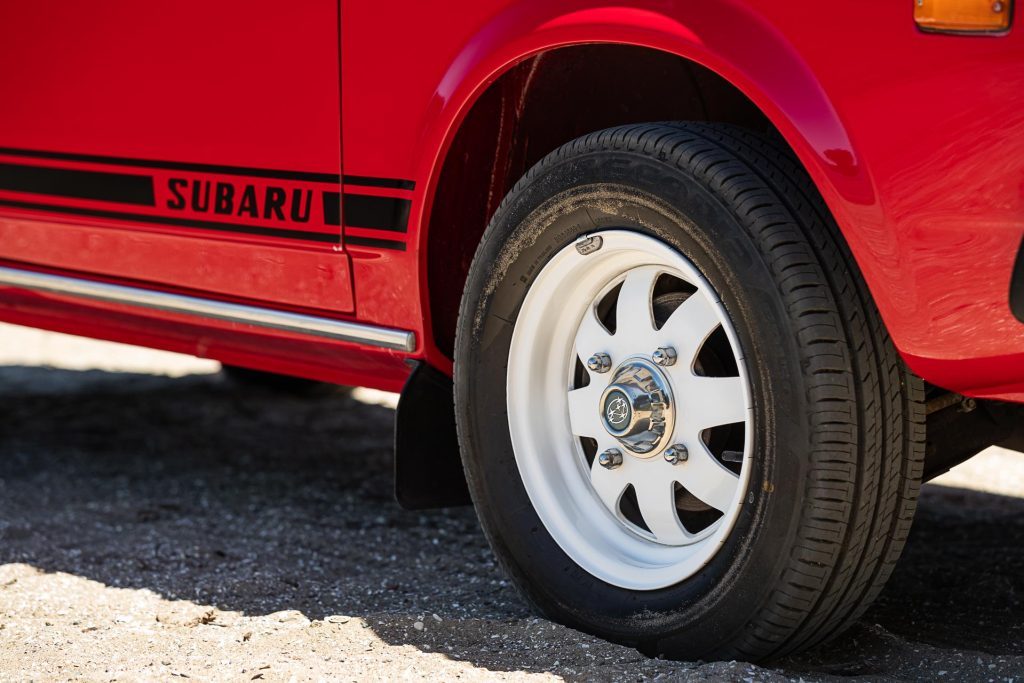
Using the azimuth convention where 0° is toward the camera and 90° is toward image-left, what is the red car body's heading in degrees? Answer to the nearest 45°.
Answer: approximately 315°
